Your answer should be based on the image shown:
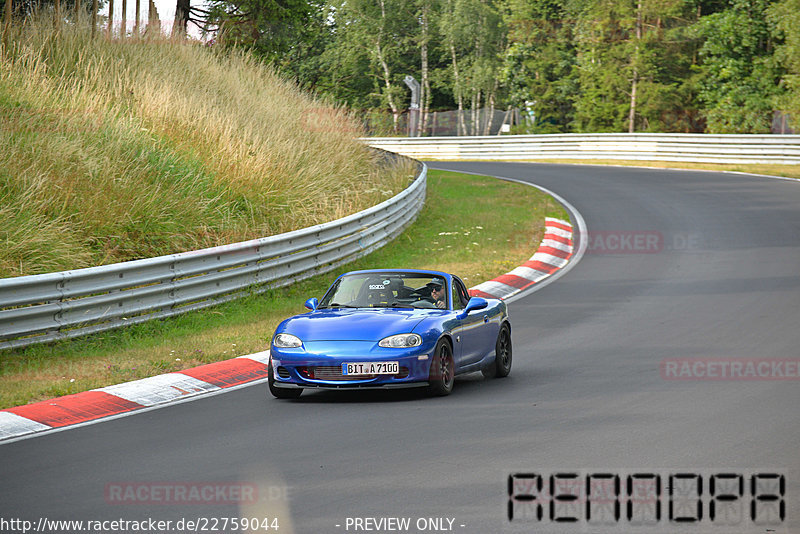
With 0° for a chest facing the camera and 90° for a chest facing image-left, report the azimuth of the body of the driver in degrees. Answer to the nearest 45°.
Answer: approximately 45°

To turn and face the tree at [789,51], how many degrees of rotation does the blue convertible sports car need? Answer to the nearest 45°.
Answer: approximately 180°

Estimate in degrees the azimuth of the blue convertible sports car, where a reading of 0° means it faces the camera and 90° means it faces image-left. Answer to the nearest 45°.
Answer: approximately 45°

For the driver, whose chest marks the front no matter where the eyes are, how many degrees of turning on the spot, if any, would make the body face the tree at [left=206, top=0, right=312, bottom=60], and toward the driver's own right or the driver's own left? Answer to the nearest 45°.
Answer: approximately 135° to the driver's own right

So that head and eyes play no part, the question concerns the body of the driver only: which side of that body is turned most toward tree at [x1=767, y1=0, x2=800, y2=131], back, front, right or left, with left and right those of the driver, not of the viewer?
back

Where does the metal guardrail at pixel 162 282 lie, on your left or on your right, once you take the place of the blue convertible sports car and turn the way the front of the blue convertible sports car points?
on your right
